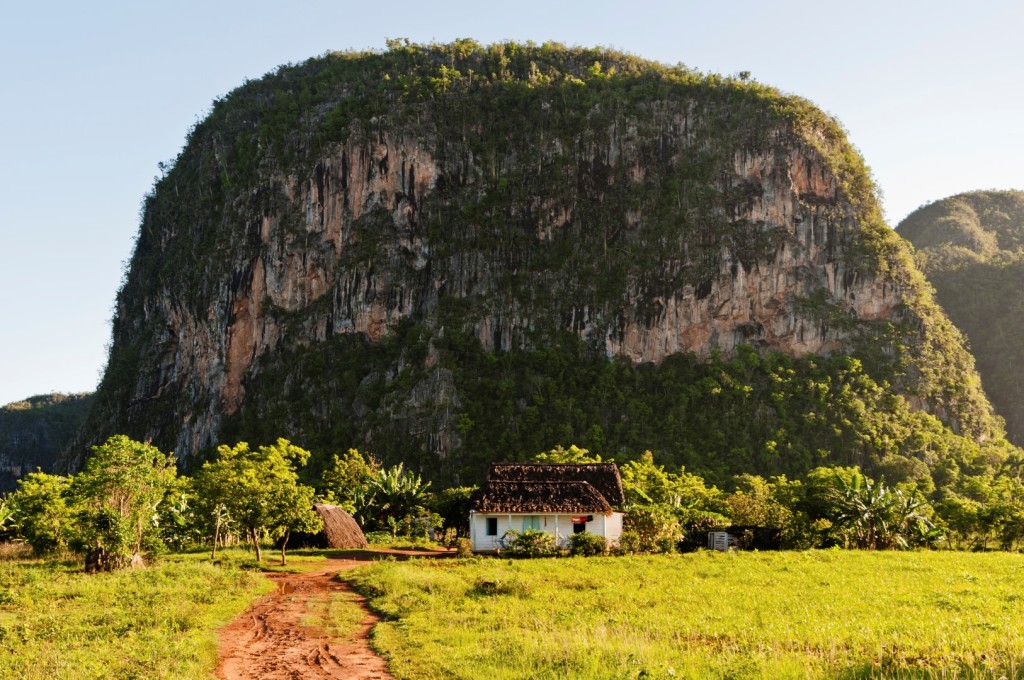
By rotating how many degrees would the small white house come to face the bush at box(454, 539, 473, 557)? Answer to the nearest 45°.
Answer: approximately 45° to its right

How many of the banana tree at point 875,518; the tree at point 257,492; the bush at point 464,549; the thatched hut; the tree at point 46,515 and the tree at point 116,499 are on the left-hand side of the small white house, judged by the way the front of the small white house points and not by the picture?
1

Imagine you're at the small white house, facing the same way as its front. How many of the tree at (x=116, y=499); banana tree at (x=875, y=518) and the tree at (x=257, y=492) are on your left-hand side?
1

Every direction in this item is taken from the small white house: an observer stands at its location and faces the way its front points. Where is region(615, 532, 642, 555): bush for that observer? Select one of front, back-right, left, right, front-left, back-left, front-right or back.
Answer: front-left

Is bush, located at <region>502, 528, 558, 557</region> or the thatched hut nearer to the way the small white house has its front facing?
the bush

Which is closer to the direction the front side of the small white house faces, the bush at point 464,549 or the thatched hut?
the bush

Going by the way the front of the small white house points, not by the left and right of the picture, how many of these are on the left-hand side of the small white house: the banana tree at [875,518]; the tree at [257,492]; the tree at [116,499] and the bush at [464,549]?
1

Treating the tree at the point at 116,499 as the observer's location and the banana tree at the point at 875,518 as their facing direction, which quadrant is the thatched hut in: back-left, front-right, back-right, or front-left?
front-left

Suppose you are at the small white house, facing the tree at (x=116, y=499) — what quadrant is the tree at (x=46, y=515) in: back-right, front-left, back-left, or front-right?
front-right

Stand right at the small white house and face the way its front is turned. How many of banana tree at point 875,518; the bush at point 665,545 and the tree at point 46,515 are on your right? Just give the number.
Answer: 1

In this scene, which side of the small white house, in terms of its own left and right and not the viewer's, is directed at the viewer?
front

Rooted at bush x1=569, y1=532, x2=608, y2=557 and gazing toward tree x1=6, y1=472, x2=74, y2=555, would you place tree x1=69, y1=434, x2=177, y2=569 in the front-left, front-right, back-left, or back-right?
front-left

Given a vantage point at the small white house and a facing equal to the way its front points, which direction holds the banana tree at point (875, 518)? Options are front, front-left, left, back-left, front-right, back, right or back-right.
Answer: left

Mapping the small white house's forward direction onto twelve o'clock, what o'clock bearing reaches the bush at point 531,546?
The bush is roughly at 12 o'clock from the small white house.
